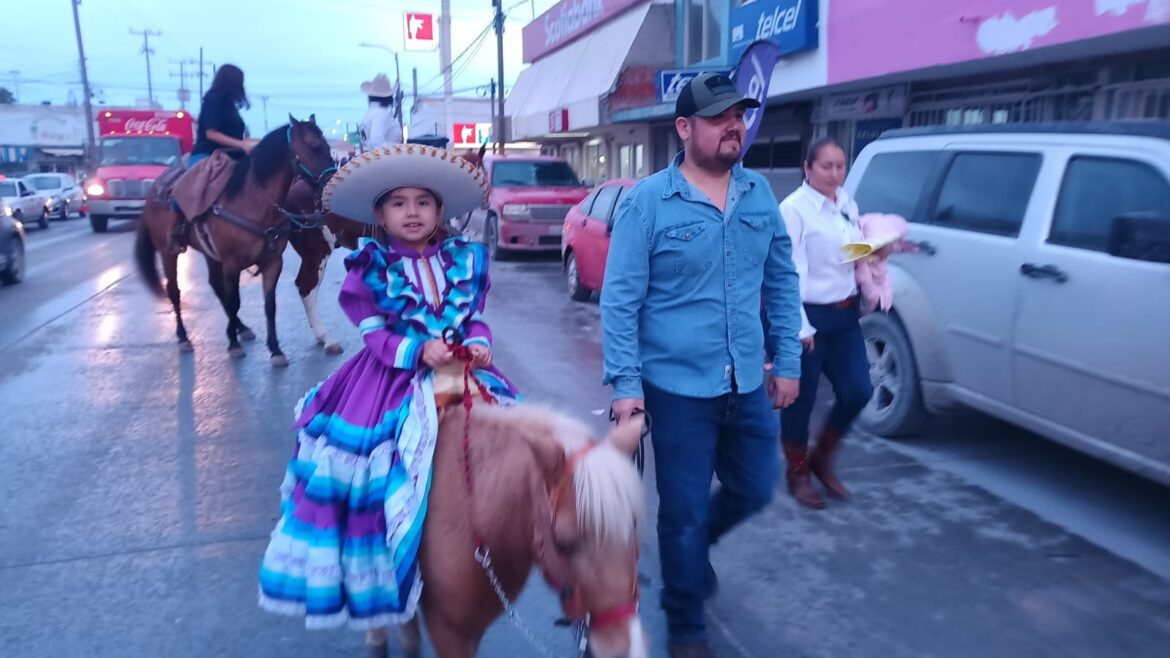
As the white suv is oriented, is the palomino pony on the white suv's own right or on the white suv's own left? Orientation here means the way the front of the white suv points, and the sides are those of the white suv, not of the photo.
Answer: on the white suv's own right

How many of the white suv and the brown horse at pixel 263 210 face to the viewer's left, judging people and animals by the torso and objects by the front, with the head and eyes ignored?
0

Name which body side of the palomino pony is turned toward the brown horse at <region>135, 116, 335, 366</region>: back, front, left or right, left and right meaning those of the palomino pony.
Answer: back

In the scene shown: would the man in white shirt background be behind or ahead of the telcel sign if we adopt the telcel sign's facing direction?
ahead

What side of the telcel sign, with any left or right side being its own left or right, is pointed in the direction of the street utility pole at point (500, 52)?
right

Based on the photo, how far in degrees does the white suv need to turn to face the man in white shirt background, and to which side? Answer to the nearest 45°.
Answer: approximately 135° to its right

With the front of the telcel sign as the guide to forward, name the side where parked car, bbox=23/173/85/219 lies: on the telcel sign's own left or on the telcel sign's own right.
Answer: on the telcel sign's own right

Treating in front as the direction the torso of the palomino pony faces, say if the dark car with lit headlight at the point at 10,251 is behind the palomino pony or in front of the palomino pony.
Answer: behind

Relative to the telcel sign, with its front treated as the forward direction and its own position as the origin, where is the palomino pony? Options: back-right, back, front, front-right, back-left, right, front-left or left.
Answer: front-left
